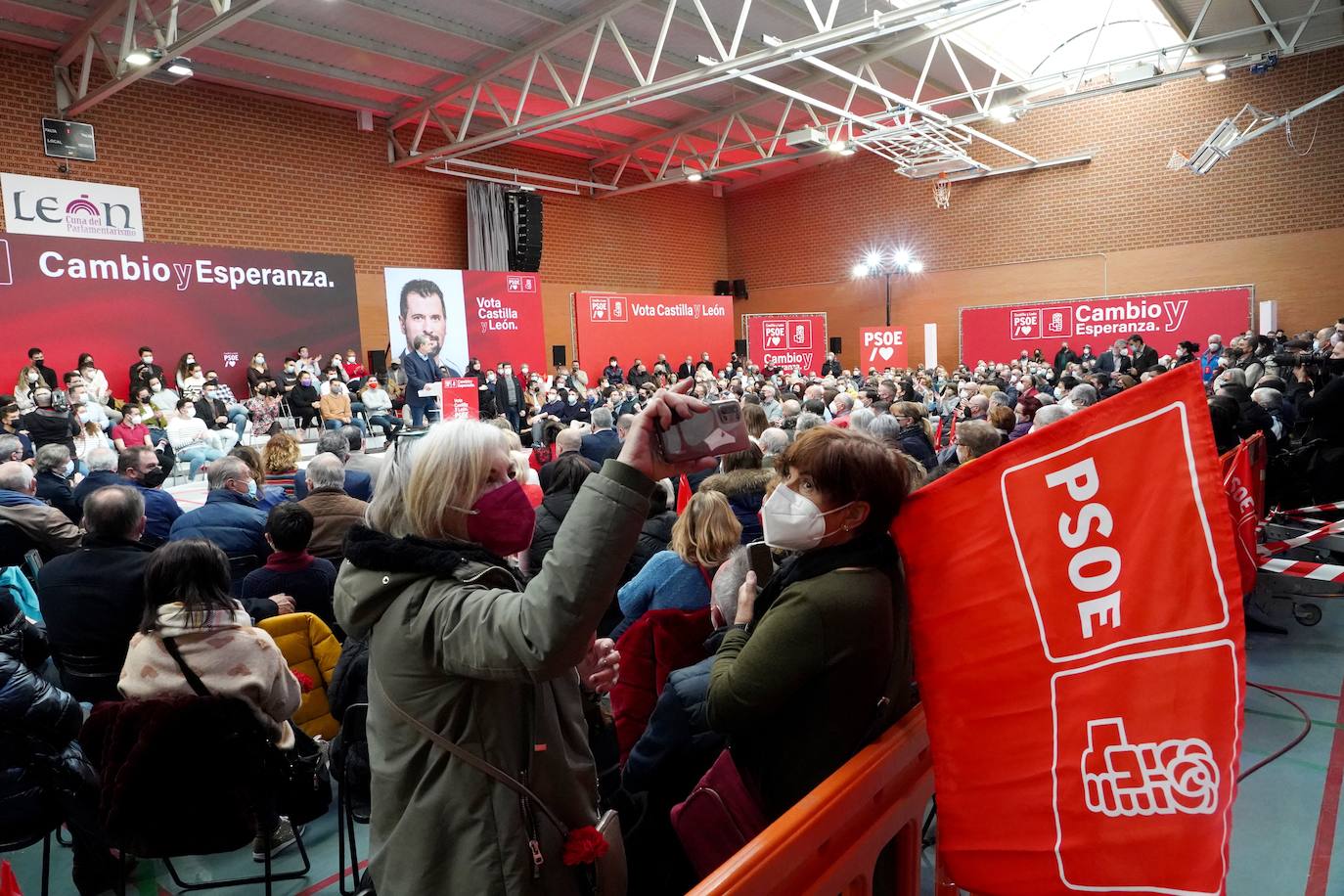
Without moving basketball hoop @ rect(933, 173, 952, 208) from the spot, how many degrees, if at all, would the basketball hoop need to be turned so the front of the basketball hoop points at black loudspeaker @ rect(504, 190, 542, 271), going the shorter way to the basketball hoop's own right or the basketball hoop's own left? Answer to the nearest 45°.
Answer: approximately 45° to the basketball hoop's own right

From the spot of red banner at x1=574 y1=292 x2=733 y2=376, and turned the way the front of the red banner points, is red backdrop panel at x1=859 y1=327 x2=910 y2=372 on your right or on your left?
on your left

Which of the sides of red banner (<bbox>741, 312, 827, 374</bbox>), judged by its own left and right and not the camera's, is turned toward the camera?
front

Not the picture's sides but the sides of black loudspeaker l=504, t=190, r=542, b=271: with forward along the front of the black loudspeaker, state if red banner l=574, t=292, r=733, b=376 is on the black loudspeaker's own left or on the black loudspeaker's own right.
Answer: on the black loudspeaker's own left

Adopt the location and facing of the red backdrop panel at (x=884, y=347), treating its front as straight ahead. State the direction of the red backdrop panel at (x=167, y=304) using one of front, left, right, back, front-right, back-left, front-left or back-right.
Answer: front-right

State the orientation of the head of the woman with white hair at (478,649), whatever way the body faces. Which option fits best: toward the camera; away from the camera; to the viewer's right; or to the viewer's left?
to the viewer's right

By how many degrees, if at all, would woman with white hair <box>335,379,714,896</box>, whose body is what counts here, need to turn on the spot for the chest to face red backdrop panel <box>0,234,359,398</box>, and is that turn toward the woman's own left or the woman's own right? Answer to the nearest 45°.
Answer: approximately 90° to the woman's own left

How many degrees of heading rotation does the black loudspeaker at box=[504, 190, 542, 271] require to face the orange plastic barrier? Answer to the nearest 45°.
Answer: approximately 45° to its right
